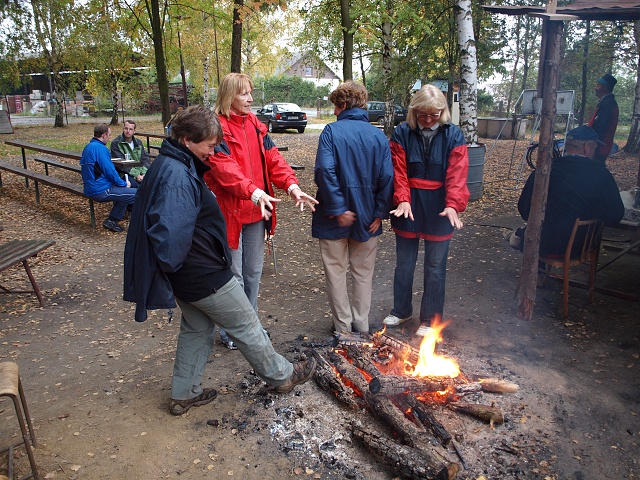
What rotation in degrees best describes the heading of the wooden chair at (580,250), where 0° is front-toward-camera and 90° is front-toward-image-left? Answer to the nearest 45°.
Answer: approximately 135°

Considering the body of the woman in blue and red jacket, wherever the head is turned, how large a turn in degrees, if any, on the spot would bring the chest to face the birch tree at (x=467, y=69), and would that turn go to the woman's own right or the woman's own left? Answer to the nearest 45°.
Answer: approximately 180°

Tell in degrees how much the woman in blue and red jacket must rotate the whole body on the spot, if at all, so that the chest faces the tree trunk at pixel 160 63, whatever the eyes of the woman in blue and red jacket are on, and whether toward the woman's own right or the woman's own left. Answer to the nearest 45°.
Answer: approximately 135° to the woman's own right

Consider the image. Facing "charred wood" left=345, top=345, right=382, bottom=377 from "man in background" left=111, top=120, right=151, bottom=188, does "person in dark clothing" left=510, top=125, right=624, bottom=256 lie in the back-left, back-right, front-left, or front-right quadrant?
front-left

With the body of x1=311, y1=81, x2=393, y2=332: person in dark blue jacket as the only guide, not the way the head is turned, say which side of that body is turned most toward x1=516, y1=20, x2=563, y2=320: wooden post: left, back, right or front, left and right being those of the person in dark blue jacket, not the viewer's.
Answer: right

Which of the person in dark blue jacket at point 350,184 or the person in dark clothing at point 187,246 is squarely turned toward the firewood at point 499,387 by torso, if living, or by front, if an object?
the person in dark clothing at point 187,246

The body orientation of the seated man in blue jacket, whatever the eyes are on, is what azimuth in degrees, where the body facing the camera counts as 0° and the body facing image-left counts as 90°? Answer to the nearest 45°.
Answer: approximately 270°

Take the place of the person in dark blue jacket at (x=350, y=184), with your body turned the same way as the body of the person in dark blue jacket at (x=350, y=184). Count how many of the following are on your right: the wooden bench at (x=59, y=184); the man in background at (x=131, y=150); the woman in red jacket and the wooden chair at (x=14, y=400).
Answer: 0

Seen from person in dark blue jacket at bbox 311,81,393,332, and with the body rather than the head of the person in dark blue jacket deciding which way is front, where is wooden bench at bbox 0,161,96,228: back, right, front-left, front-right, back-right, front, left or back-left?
front-left

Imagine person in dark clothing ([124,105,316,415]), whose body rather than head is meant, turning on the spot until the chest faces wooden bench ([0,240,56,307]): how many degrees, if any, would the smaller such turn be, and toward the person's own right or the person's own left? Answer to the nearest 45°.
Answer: approximately 135° to the person's own left

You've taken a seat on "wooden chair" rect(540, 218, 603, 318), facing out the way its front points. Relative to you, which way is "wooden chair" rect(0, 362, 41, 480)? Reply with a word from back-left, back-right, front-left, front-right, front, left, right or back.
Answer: left

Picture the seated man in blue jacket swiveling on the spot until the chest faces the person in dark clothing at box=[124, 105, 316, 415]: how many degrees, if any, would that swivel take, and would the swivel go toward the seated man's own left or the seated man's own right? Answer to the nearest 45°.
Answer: approximately 90° to the seated man's own right

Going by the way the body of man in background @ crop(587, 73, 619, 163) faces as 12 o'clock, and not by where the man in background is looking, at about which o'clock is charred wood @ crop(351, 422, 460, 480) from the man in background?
The charred wood is roughly at 9 o'clock from the man in background.

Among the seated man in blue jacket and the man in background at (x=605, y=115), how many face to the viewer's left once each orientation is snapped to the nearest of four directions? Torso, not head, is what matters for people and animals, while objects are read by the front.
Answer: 1

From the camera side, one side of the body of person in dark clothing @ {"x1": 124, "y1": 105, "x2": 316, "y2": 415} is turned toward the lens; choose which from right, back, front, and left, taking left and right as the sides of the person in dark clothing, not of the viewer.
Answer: right

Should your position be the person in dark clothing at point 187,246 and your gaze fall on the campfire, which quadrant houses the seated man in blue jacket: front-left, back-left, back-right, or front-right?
back-left

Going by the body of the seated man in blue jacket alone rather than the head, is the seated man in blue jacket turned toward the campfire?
no

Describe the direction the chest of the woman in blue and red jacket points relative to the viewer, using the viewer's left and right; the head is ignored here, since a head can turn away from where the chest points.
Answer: facing the viewer

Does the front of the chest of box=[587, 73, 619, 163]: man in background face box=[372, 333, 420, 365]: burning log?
no

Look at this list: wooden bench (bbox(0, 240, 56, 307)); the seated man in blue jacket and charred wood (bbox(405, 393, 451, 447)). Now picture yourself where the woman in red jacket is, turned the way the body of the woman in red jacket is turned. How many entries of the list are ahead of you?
1
